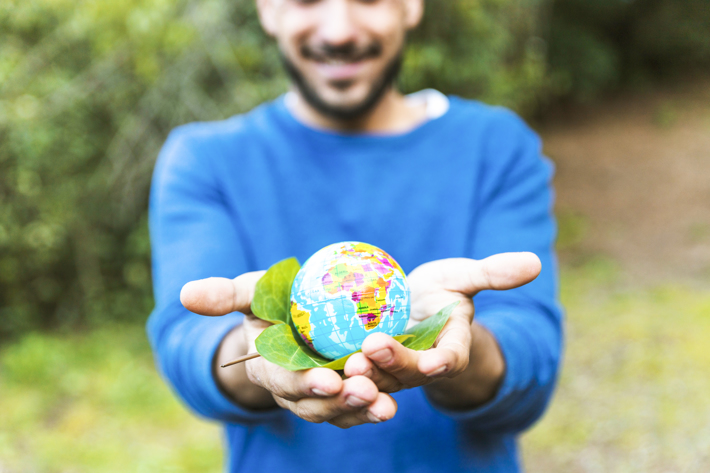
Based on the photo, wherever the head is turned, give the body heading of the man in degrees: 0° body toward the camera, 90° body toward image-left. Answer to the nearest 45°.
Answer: approximately 0°
